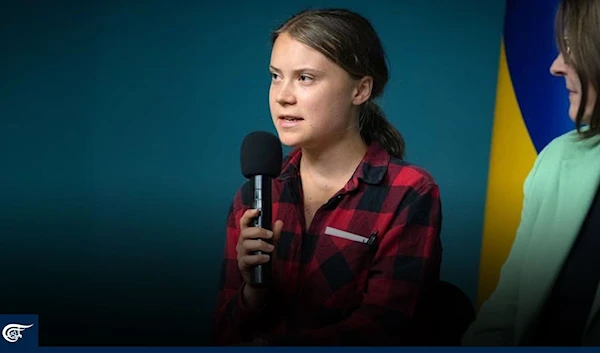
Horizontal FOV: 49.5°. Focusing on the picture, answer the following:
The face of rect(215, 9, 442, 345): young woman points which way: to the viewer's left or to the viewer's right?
to the viewer's left

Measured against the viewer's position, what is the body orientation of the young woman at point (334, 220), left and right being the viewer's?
facing the viewer and to the left of the viewer

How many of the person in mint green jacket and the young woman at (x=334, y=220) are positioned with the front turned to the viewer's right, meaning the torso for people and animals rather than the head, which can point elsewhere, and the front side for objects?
0

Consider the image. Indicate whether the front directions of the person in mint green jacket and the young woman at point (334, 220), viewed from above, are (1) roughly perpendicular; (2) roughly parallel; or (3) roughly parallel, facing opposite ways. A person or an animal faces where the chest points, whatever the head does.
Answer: roughly parallel

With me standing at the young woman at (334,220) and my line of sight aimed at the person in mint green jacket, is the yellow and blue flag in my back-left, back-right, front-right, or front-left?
front-left

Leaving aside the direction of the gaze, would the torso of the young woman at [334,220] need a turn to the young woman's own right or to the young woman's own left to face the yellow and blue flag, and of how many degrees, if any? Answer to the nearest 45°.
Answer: approximately 180°

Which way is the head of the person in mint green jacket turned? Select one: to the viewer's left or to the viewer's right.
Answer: to the viewer's left
